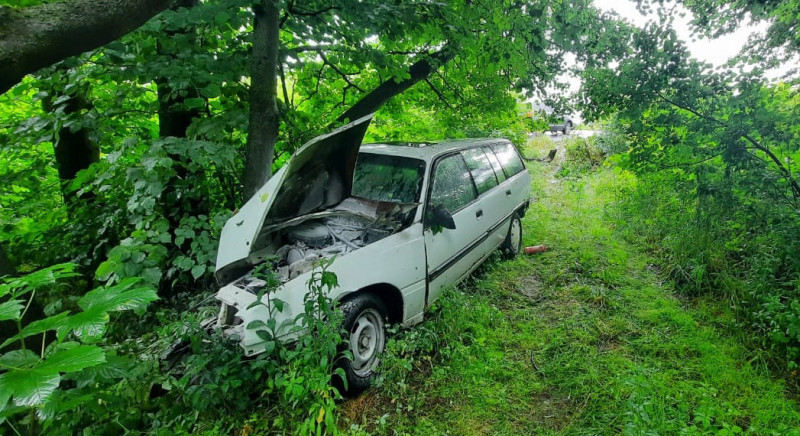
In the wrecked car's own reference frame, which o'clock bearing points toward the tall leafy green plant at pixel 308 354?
The tall leafy green plant is roughly at 11 o'clock from the wrecked car.

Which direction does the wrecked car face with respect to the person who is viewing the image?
facing the viewer and to the left of the viewer

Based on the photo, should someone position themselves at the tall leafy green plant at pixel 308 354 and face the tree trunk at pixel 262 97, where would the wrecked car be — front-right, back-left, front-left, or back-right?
front-right

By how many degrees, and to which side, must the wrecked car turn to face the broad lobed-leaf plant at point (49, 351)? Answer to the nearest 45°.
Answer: approximately 45° to its left

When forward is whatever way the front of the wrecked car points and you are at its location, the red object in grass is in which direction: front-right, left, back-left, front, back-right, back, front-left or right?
back

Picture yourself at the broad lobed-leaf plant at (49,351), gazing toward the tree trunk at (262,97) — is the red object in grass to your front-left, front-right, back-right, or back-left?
front-right

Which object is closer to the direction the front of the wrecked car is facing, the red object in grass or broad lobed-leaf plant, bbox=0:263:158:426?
the broad lobed-leaf plant
